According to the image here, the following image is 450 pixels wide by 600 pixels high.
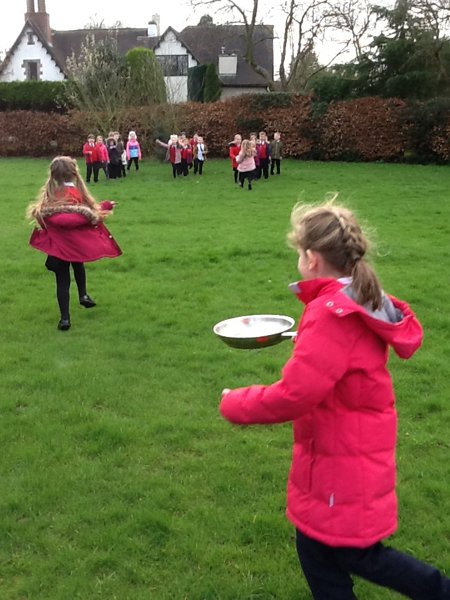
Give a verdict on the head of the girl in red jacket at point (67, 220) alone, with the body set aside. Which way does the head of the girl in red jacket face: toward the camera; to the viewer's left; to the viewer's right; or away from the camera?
away from the camera

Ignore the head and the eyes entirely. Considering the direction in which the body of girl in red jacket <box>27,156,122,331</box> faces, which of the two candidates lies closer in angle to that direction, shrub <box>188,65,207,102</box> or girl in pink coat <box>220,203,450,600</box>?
the shrub

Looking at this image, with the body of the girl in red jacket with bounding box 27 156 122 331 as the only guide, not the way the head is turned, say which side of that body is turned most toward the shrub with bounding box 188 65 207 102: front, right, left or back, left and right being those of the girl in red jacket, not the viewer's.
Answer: front

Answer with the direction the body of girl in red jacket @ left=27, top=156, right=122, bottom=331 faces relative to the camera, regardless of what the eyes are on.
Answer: away from the camera

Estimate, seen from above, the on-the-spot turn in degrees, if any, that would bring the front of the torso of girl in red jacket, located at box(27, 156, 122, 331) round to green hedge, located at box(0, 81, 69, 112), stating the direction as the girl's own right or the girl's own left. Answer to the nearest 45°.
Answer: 0° — they already face it

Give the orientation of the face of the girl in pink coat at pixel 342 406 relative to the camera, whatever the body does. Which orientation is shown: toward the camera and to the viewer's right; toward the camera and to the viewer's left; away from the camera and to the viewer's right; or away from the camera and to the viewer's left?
away from the camera and to the viewer's left

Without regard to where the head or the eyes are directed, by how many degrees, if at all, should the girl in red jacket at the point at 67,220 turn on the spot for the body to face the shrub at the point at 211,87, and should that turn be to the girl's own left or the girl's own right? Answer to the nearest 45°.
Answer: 0° — they already face it

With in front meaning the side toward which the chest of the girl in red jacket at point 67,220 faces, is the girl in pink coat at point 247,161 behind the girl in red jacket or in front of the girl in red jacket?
in front

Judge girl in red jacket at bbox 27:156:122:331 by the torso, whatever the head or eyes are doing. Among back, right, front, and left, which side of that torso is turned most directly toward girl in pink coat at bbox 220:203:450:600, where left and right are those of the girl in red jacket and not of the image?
back
